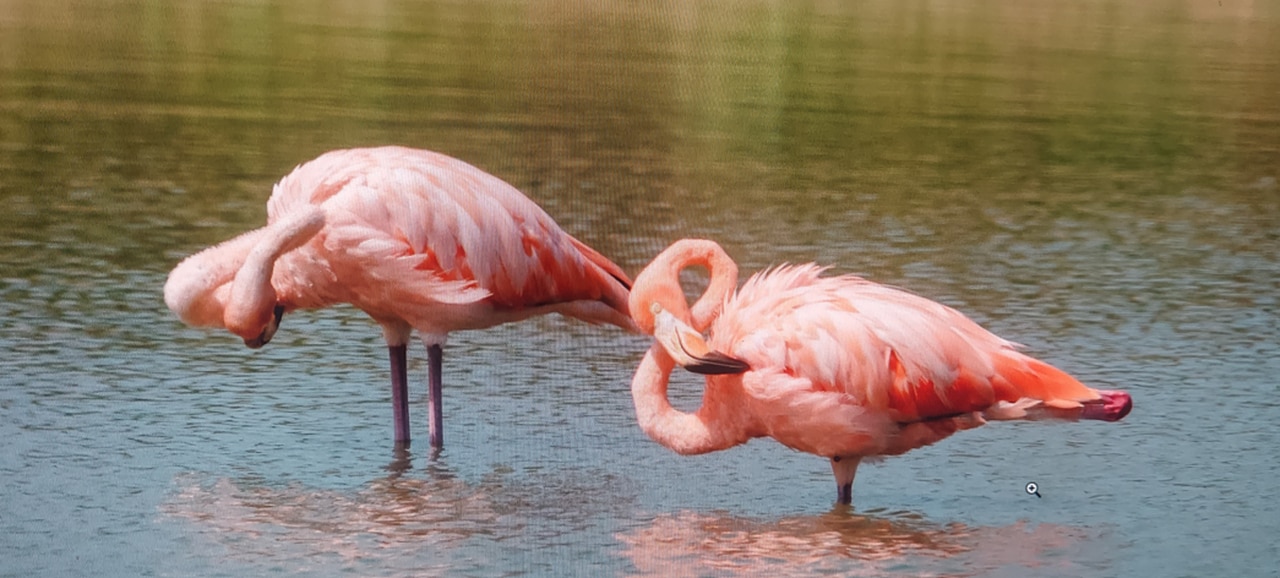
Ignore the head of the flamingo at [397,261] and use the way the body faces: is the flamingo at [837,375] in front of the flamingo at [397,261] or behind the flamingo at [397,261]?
behind

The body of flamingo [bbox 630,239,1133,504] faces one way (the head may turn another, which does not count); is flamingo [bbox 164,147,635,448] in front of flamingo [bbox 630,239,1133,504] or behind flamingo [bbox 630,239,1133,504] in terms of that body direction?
in front

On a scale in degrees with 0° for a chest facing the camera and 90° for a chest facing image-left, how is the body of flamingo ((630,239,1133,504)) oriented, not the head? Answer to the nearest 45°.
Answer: approximately 90°

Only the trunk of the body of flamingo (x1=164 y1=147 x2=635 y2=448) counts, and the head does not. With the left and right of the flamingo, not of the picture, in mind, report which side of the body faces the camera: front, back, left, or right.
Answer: left

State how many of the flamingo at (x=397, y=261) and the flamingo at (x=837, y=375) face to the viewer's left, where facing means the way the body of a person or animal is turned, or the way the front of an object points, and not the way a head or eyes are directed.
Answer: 2
